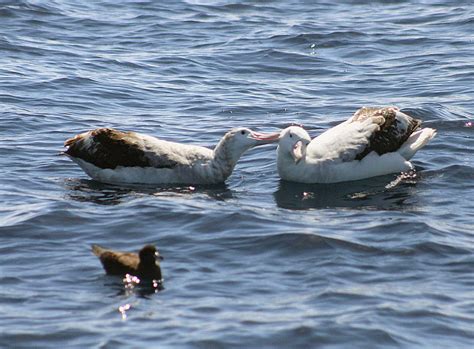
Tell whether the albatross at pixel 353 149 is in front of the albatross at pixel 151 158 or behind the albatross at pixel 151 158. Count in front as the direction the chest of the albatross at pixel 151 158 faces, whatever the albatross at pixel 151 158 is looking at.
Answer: in front

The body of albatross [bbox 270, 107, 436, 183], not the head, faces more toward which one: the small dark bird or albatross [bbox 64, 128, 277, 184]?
the albatross

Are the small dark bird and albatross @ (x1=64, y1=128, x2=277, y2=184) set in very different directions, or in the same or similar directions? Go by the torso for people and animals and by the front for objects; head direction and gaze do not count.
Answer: same or similar directions

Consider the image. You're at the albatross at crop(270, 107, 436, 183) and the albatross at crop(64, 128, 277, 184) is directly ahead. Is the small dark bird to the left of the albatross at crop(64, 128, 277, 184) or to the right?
left

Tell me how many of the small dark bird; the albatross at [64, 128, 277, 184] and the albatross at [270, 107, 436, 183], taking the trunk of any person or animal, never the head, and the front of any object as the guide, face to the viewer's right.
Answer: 2

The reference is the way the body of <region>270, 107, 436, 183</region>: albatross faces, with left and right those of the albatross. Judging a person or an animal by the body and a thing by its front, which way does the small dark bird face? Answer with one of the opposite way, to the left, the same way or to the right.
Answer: the opposite way

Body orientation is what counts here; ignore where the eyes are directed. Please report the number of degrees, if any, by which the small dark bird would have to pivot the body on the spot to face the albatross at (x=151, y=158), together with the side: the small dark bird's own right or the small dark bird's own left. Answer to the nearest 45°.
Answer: approximately 90° to the small dark bird's own left

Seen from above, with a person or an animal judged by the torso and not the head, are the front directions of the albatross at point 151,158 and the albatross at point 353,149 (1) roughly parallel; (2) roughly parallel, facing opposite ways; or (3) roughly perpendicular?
roughly parallel, facing opposite ways

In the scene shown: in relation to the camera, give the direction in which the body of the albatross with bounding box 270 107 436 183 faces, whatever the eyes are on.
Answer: to the viewer's left

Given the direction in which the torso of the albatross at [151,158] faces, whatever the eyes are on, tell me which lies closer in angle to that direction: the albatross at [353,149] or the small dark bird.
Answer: the albatross

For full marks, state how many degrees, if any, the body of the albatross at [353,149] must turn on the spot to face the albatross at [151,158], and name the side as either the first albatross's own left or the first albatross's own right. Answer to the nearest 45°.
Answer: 0° — it already faces it

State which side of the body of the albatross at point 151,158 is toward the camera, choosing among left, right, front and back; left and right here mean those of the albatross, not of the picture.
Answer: right

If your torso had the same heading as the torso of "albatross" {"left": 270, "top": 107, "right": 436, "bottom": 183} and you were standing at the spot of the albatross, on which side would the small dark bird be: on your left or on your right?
on your left

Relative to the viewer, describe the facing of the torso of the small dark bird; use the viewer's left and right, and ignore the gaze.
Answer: facing to the right of the viewer
